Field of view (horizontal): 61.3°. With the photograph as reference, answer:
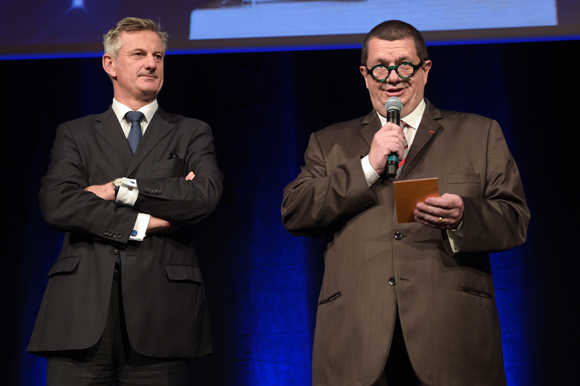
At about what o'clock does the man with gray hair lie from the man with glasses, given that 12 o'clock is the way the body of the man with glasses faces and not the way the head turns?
The man with gray hair is roughly at 3 o'clock from the man with glasses.

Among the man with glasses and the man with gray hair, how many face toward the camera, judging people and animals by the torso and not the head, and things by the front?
2

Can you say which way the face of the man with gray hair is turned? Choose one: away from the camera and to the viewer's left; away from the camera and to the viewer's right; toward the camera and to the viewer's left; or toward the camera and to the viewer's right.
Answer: toward the camera and to the viewer's right

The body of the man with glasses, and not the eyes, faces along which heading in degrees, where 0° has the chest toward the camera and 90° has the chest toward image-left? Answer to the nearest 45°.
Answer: approximately 0°

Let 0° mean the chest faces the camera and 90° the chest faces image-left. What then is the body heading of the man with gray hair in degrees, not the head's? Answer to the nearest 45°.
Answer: approximately 0°

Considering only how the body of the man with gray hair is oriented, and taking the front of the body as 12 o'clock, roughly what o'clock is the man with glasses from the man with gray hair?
The man with glasses is roughly at 10 o'clock from the man with gray hair.
